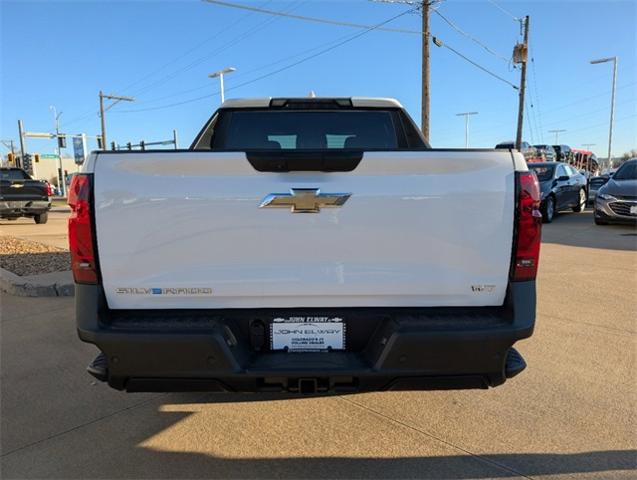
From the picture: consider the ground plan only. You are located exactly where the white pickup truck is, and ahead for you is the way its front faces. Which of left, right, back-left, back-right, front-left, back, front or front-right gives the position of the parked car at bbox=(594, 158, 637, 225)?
front-right

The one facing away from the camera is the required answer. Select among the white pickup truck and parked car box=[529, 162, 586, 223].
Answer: the white pickup truck

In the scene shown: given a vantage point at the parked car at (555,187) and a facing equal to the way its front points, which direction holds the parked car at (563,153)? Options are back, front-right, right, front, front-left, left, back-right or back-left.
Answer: back-right

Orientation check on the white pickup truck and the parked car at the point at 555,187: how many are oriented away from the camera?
1

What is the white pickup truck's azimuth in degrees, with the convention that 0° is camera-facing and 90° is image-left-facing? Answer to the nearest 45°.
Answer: approximately 180°

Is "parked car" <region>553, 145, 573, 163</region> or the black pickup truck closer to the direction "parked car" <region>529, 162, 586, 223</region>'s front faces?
the black pickup truck

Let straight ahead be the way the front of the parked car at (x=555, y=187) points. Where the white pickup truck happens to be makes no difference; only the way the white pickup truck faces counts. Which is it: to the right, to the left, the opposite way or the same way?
to the right

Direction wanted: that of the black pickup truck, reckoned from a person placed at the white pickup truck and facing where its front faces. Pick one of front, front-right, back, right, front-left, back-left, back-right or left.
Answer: front-left

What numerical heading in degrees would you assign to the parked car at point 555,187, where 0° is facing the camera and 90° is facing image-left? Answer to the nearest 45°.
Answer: approximately 45°

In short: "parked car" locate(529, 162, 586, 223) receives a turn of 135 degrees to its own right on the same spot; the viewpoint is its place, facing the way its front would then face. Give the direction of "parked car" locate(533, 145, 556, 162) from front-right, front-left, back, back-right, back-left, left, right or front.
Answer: front
